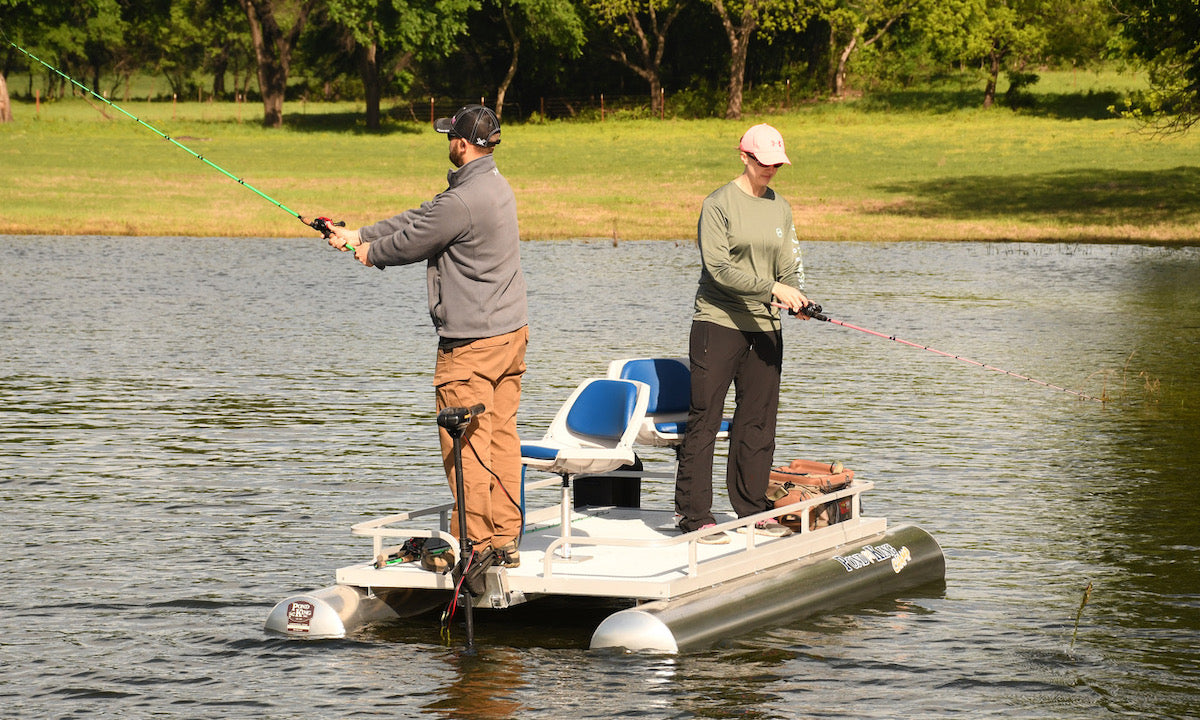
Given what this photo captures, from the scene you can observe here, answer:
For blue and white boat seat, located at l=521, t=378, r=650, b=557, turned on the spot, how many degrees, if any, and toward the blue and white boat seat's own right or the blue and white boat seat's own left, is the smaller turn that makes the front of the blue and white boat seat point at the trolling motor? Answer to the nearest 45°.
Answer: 0° — it already faces it

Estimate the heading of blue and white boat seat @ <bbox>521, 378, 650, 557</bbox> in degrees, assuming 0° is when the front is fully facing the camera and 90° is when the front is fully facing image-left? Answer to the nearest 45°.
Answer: approximately 45°

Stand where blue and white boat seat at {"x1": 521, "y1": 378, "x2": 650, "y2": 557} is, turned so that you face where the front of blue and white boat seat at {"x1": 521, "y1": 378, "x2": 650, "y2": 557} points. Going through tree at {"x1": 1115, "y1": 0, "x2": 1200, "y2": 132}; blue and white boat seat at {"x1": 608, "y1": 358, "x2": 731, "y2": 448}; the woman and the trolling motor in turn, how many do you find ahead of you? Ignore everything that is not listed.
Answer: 1

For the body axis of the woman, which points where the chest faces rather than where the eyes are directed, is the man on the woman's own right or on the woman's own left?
on the woman's own right

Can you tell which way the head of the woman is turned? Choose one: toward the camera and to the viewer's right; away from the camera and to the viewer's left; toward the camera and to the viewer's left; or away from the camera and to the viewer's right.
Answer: toward the camera and to the viewer's right

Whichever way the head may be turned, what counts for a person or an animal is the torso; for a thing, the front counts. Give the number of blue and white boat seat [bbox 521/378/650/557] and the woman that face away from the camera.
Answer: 0

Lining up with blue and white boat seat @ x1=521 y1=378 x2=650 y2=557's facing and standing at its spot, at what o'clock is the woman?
The woman is roughly at 7 o'clock from the blue and white boat seat.

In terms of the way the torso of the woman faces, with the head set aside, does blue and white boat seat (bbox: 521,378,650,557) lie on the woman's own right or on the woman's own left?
on the woman's own right

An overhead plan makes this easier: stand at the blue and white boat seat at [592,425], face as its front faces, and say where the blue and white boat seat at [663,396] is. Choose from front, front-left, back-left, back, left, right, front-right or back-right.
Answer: back

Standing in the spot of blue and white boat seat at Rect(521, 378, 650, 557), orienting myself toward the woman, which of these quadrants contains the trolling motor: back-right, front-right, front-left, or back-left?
back-right

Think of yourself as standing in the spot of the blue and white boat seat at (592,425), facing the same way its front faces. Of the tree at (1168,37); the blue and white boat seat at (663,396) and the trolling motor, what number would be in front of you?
1

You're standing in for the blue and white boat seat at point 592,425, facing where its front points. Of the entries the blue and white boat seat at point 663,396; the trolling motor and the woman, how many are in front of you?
1

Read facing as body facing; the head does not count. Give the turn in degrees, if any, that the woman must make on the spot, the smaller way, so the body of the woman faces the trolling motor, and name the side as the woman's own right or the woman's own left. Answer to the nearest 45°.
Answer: approximately 90° to the woman's own right

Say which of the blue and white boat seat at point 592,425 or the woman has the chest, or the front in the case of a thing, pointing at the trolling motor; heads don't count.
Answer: the blue and white boat seat
